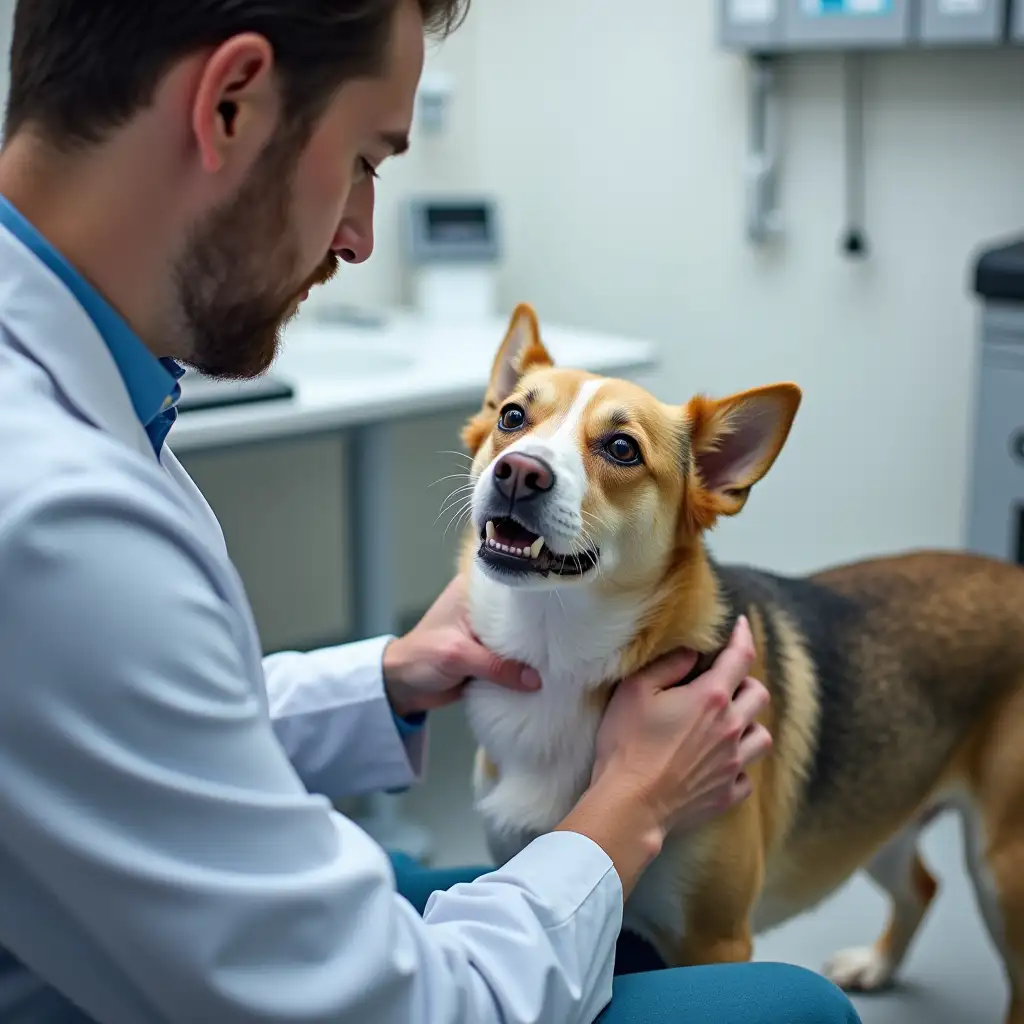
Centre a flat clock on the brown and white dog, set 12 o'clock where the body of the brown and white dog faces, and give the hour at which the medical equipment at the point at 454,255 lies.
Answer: The medical equipment is roughly at 4 o'clock from the brown and white dog.

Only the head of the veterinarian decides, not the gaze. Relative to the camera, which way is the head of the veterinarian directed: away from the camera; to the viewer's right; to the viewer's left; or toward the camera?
to the viewer's right

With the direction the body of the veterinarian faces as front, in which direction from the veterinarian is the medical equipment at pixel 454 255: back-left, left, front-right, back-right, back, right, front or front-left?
left

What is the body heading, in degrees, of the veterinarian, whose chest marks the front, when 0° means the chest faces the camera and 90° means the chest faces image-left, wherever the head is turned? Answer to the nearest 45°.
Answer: approximately 270°

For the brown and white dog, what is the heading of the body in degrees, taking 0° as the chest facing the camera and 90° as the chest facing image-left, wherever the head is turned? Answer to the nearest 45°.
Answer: approximately 45°

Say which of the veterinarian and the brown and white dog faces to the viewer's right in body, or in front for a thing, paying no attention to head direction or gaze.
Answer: the veterinarian

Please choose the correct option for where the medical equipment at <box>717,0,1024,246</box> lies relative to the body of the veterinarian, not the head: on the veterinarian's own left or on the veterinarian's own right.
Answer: on the veterinarian's own left

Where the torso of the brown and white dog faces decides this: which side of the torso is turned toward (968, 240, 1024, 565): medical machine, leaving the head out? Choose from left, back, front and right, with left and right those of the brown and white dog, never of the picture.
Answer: back

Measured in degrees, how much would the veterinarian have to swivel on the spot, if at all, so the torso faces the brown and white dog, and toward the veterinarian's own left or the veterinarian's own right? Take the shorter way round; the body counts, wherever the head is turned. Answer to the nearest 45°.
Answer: approximately 45° to the veterinarian's own left

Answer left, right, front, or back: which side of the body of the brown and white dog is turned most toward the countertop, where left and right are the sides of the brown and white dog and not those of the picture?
right

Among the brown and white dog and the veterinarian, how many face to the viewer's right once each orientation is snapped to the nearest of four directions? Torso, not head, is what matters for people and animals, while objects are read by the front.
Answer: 1

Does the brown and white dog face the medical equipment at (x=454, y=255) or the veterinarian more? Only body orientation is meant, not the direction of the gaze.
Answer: the veterinarian

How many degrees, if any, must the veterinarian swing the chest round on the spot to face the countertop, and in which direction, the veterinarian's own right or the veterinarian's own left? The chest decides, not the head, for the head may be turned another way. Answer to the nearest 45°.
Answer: approximately 90° to the veterinarian's own left

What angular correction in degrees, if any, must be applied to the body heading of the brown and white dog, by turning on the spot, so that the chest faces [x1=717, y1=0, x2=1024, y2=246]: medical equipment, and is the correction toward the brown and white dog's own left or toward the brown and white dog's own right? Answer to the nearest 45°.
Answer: approximately 135° to the brown and white dog's own right
